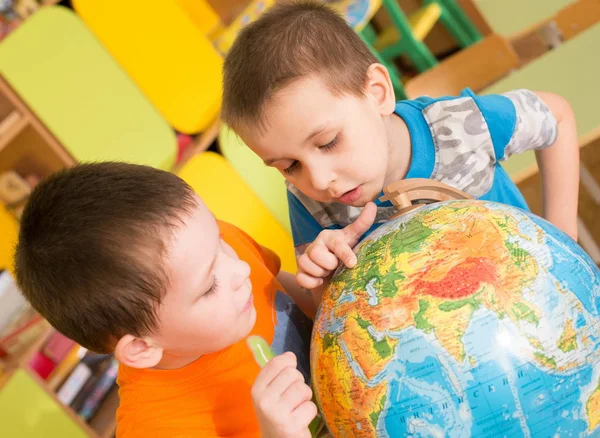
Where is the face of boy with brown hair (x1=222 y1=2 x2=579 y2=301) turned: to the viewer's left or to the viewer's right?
to the viewer's left

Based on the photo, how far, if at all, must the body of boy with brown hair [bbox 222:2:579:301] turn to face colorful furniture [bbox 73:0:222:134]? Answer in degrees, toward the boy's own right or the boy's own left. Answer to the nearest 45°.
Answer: approximately 135° to the boy's own right

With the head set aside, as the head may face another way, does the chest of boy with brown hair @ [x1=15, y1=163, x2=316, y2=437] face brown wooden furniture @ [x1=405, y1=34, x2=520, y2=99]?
no

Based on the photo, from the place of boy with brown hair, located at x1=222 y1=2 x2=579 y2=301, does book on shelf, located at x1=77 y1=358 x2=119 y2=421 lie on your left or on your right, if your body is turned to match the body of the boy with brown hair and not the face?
on your right

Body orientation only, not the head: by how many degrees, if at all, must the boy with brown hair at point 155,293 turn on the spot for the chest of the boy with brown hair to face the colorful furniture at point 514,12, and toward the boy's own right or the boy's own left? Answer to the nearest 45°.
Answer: approximately 90° to the boy's own left

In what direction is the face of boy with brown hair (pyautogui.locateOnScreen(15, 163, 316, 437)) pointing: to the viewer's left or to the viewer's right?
to the viewer's right

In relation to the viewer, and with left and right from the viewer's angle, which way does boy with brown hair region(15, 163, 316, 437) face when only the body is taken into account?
facing the viewer and to the right of the viewer

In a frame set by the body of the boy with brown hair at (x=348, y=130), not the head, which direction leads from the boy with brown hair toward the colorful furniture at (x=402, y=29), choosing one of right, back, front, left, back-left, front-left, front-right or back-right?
back-right

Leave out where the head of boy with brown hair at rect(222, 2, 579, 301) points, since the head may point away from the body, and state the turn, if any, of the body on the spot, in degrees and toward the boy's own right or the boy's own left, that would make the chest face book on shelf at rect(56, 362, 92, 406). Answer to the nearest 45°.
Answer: approximately 90° to the boy's own right

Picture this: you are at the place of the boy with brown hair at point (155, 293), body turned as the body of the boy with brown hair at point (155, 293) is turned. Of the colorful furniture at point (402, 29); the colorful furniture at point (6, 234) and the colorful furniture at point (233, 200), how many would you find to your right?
0

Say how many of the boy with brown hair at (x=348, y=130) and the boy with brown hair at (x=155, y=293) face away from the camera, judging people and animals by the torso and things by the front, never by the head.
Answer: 0

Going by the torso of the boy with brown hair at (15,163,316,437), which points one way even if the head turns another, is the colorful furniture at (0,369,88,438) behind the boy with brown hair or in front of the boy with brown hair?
behind
